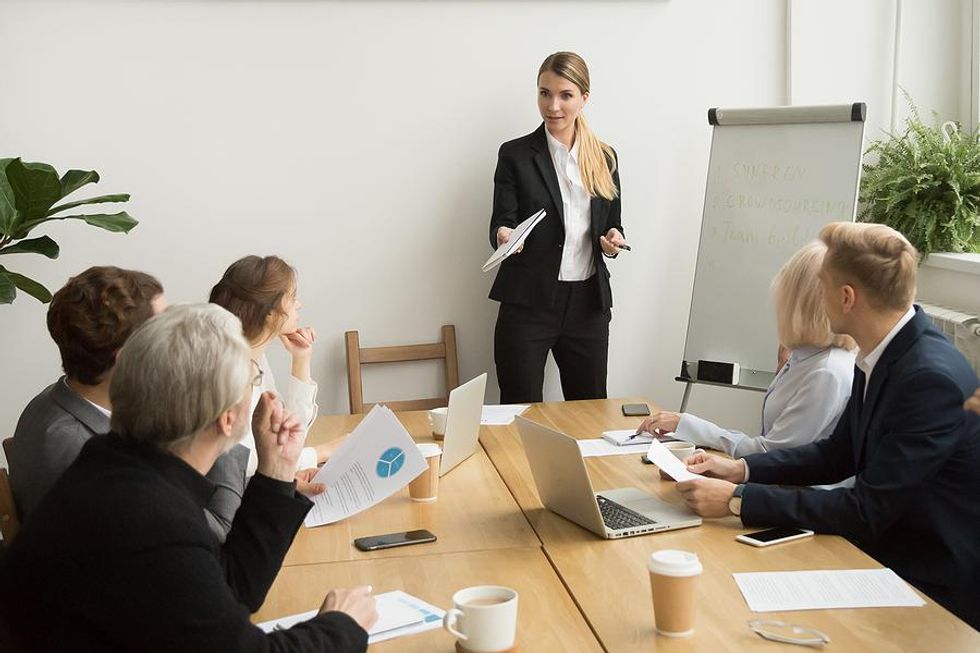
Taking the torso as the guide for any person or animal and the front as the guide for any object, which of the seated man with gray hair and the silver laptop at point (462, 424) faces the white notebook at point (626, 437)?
the seated man with gray hair

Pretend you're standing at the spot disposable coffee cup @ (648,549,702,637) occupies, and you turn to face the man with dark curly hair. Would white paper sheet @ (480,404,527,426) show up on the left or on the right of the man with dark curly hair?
right

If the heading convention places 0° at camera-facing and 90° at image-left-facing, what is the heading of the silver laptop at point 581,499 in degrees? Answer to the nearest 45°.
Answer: approximately 225°

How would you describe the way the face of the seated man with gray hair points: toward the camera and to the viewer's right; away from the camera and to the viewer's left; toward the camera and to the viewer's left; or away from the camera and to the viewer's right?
away from the camera and to the viewer's right

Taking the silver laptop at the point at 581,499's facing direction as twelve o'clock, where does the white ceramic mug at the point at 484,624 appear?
The white ceramic mug is roughly at 5 o'clock from the silver laptop.

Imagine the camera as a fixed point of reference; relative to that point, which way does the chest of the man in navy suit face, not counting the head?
to the viewer's left

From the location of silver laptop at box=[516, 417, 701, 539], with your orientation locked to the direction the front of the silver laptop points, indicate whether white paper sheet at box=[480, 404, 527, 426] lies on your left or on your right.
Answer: on your left

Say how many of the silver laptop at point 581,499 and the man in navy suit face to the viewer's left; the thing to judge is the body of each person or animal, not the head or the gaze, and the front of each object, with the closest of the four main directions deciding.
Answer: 1

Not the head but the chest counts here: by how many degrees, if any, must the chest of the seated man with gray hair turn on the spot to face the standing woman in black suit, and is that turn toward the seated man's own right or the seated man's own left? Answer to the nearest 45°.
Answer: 0° — they already face them

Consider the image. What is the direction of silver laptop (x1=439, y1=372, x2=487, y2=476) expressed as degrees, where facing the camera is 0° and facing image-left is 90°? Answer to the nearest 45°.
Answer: approximately 135°

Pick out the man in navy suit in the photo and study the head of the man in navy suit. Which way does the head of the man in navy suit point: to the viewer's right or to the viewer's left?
to the viewer's left
